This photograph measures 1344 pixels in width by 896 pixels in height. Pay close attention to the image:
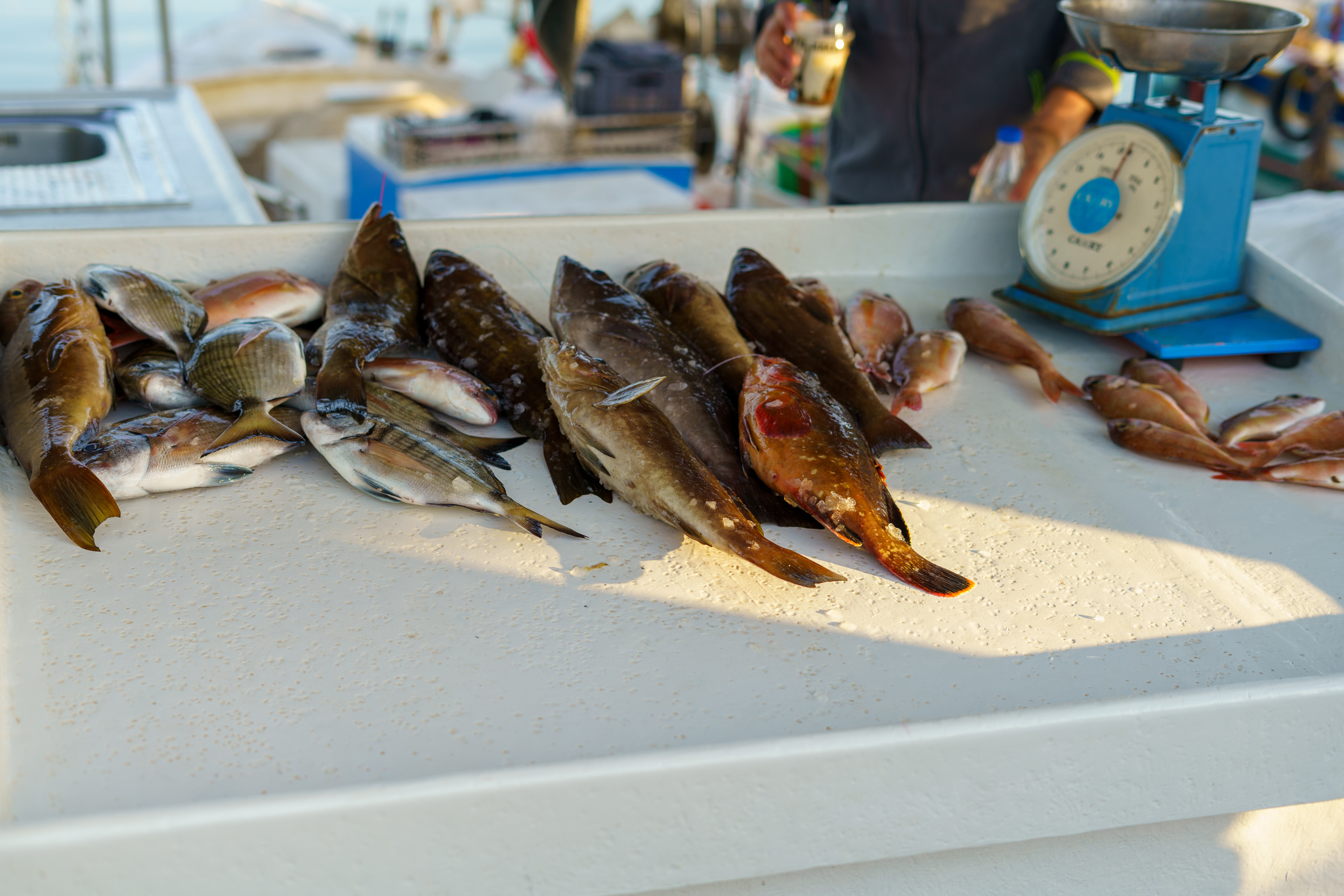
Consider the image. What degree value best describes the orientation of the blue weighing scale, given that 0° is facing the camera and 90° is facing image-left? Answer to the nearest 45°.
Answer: approximately 45°

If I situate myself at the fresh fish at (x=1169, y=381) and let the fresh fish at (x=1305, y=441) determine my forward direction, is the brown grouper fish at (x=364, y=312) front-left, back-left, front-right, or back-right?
back-right

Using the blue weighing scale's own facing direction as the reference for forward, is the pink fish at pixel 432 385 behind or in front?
in front

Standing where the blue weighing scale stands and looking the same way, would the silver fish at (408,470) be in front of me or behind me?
in front
